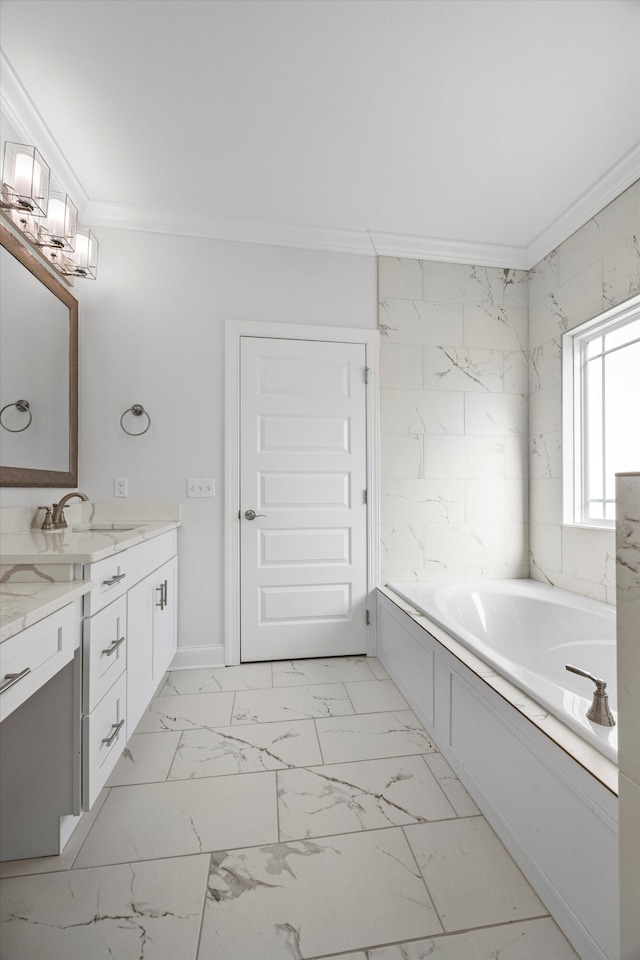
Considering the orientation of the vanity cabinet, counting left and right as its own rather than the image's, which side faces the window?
front

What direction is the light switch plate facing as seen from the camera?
toward the camera

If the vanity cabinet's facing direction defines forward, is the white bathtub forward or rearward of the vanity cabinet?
forward

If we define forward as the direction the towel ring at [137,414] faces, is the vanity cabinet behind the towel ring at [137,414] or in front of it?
in front

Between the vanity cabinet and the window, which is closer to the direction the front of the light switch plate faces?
the vanity cabinet

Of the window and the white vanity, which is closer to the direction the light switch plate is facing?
the white vanity

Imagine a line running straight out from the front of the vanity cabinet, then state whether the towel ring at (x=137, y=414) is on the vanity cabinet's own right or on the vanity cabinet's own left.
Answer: on the vanity cabinet's own left

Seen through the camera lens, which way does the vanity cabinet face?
facing to the right of the viewer

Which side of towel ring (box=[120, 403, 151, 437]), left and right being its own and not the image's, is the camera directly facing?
front
